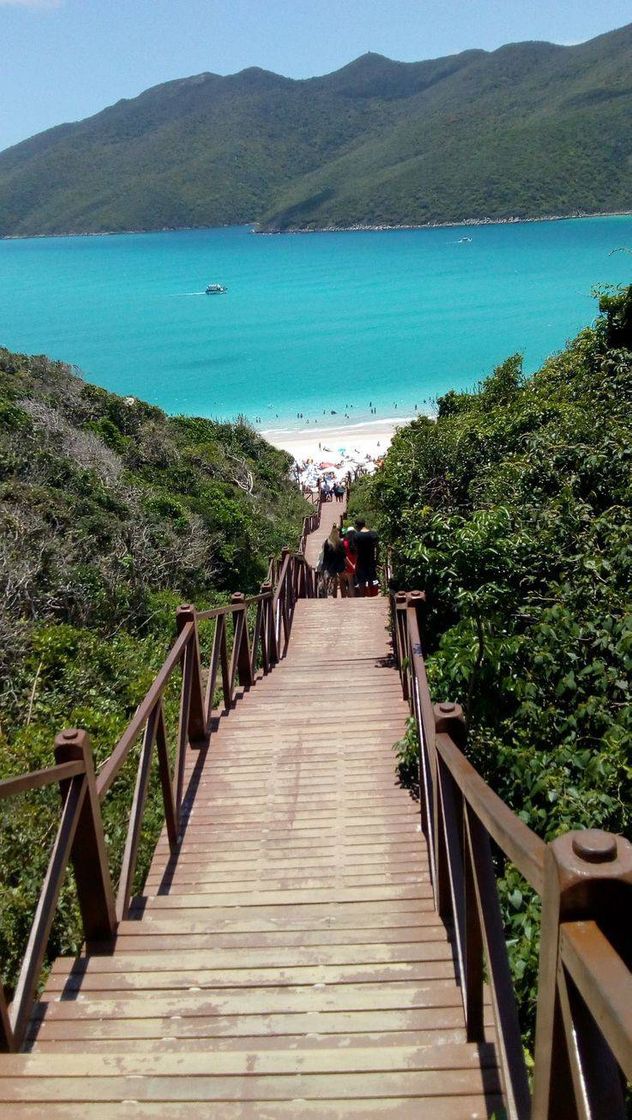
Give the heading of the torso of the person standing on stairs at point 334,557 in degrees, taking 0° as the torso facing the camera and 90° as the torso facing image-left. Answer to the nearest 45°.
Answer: approximately 180°
